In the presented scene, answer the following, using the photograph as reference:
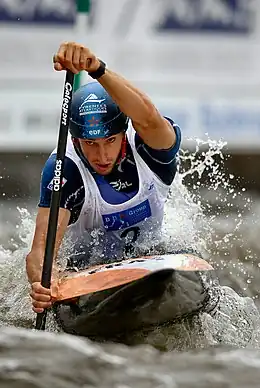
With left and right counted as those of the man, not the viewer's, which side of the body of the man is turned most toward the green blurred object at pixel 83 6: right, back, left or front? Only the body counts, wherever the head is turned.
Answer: back

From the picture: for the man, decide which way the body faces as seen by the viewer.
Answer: toward the camera
